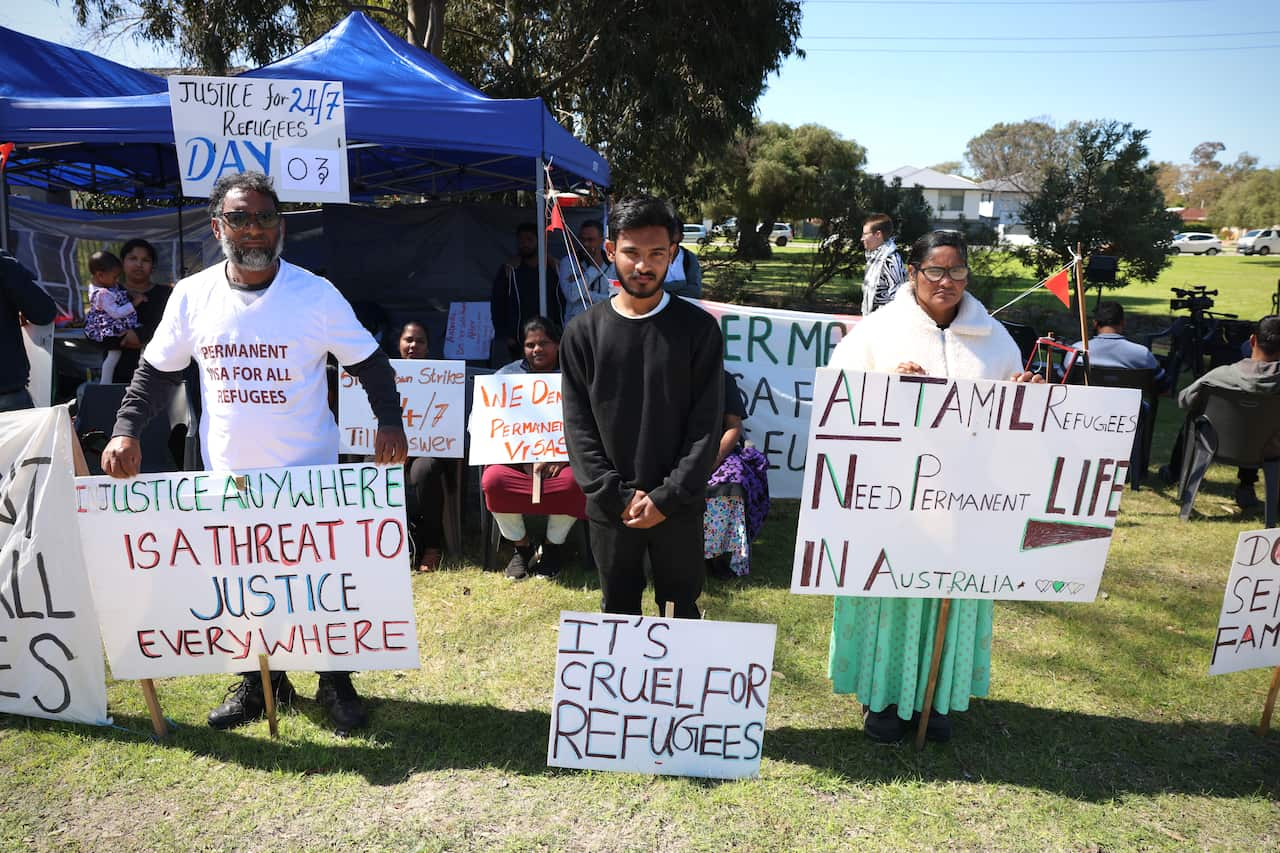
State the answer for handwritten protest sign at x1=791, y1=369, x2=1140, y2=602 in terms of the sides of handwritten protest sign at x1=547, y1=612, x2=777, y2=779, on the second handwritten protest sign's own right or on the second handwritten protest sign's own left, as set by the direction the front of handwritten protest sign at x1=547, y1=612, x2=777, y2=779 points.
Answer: on the second handwritten protest sign's own left

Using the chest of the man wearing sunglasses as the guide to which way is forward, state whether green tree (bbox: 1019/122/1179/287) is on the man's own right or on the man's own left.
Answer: on the man's own left

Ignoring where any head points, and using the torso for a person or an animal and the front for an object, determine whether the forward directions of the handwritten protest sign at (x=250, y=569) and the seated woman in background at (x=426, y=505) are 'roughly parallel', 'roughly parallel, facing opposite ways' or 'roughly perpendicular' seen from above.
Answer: roughly parallel

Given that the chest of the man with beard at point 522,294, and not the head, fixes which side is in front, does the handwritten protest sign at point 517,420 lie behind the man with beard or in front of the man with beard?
in front

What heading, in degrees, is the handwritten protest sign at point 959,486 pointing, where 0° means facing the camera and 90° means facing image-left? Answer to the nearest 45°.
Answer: approximately 0°

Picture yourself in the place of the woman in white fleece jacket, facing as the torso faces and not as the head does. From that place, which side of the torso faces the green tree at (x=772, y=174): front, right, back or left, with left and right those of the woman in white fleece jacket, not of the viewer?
back

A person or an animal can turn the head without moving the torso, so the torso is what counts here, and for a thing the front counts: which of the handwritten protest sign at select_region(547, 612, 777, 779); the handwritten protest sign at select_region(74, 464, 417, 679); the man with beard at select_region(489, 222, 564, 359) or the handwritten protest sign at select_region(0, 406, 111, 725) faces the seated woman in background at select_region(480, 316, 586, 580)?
the man with beard

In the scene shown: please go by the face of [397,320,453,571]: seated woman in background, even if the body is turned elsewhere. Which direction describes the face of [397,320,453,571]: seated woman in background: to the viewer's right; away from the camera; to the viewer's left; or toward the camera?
toward the camera

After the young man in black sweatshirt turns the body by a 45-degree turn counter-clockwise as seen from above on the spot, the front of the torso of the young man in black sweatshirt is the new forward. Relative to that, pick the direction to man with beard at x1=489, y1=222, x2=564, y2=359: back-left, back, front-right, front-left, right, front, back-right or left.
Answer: back-left

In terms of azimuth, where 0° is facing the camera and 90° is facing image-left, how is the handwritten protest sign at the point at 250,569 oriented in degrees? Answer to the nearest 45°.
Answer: approximately 0°

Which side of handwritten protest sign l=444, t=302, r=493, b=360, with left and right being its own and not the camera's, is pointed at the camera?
front

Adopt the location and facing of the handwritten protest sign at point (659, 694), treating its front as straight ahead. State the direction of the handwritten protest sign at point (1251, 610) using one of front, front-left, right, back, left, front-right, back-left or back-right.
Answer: left

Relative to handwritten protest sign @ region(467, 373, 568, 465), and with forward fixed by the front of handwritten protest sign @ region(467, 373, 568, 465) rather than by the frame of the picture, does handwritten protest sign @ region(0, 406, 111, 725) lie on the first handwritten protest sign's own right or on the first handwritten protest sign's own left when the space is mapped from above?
on the first handwritten protest sign's own right

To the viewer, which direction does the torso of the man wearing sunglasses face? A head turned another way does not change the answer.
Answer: toward the camera

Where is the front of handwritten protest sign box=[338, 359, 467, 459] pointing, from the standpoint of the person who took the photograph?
facing the viewer

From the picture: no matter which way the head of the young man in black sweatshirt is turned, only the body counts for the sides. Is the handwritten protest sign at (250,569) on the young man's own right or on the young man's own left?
on the young man's own right
